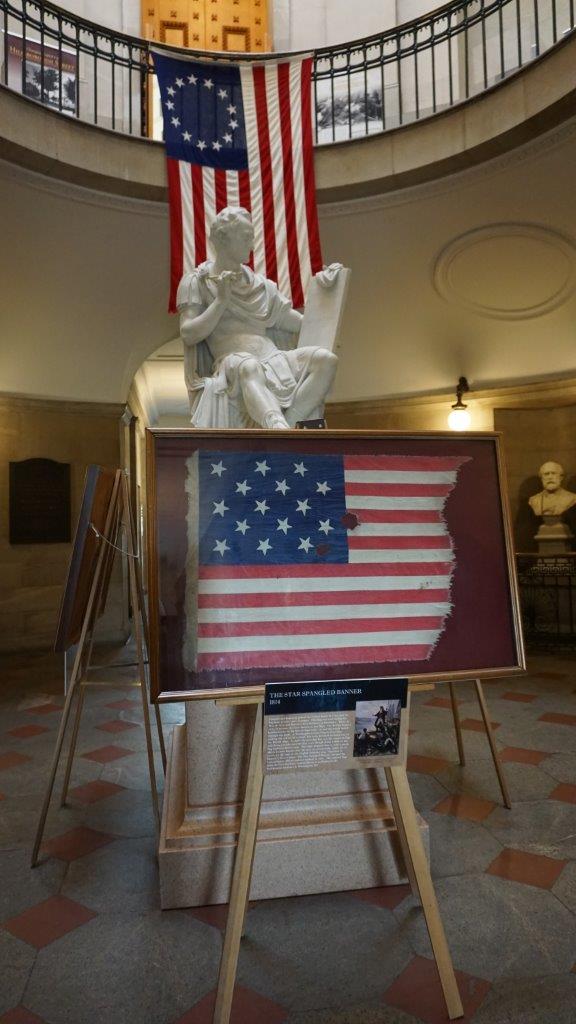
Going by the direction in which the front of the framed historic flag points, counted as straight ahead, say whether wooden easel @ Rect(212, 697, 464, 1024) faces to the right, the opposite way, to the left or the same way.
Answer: the same way

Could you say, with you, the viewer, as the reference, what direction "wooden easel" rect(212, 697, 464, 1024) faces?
facing the viewer

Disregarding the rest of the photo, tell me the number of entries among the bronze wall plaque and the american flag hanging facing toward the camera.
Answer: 2

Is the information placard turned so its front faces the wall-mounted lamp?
no

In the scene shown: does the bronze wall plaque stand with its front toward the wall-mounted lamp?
no

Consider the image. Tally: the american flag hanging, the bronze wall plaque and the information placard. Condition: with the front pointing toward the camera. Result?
3

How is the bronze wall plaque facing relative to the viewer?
toward the camera

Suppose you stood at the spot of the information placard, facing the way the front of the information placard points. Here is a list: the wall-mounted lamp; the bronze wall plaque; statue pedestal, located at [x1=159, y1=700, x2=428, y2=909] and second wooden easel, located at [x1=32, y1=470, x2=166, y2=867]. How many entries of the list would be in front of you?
0

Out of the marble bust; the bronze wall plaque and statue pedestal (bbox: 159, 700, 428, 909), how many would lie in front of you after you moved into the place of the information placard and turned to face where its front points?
0

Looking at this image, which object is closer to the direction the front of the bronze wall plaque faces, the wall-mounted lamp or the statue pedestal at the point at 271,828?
the statue pedestal

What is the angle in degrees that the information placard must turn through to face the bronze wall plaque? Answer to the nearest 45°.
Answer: approximately 135° to its right

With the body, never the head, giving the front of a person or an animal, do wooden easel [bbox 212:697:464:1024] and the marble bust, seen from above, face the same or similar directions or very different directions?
same or similar directions

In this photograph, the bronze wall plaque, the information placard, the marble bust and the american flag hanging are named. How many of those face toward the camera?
4

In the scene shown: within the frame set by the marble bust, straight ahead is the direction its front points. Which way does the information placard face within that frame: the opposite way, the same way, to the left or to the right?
the same way

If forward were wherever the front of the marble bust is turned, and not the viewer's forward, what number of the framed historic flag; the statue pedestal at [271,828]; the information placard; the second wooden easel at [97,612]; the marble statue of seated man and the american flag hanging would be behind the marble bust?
0

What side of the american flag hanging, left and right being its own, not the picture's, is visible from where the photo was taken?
front

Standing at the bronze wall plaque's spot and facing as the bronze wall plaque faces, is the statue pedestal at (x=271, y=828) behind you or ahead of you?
ahead

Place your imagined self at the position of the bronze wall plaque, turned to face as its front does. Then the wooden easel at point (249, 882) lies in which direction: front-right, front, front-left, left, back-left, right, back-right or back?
front

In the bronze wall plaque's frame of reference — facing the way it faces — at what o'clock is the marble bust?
The marble bust is roughly at 10 o'clock from the bronze wall plaque.
